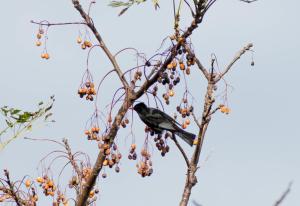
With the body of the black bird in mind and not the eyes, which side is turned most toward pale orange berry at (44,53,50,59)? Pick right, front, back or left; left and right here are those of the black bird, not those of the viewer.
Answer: front

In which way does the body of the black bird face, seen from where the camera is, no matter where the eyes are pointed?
to the viewer's left
